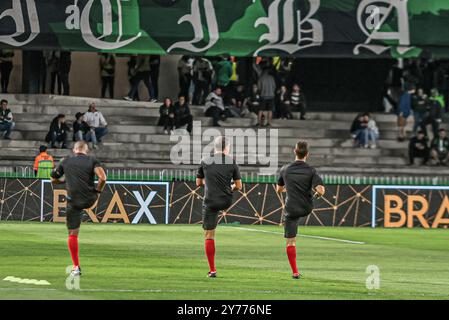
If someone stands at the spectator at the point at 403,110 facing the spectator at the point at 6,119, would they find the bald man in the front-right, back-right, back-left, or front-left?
front-left

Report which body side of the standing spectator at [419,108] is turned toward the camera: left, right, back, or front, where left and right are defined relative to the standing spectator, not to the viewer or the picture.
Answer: front

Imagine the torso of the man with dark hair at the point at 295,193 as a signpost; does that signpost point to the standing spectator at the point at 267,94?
yes

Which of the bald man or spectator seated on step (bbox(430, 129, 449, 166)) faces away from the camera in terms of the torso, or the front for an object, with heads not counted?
the bald man

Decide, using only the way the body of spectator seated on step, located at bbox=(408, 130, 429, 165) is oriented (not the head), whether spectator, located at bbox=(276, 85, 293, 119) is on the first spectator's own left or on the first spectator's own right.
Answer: on the first spectator's own right

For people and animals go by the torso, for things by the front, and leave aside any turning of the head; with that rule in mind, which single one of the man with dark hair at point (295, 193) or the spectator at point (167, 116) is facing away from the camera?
the man with dark hair

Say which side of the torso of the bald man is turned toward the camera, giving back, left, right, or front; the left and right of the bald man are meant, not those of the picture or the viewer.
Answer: back

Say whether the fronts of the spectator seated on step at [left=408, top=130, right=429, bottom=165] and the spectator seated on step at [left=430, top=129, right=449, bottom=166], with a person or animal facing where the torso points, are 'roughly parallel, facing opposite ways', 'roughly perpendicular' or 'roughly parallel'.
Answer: roughly parallel

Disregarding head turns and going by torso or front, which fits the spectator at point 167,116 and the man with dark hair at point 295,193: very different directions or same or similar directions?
very different directions

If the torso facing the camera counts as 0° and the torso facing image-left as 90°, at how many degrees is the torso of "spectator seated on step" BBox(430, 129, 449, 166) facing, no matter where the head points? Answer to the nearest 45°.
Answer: approximately 0°

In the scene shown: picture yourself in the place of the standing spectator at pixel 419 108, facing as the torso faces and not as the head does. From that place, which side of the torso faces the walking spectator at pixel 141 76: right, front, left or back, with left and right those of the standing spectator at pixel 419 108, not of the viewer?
right

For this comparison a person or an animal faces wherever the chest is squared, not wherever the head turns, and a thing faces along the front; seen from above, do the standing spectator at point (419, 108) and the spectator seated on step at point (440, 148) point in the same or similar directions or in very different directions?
same or similar directions

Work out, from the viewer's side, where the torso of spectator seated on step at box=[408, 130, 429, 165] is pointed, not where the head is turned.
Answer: toward the camera

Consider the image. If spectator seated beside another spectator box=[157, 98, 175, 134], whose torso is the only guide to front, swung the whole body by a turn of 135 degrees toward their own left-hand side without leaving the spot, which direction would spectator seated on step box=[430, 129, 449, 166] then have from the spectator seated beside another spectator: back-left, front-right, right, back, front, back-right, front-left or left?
front-right

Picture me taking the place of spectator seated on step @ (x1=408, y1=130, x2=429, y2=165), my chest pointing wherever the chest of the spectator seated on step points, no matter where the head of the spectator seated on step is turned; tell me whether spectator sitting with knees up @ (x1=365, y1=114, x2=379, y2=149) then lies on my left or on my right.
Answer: on my right

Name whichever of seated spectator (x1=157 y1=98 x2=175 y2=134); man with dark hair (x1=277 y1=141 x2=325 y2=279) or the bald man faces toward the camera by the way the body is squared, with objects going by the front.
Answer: the seated spectator

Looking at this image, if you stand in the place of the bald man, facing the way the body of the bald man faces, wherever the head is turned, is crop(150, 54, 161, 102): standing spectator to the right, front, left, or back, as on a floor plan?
front
